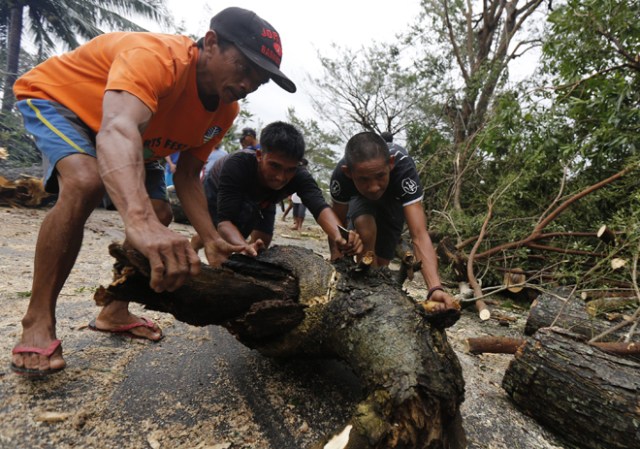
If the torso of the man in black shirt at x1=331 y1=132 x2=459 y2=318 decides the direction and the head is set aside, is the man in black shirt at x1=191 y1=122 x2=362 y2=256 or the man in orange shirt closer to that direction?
the man in orange shirt

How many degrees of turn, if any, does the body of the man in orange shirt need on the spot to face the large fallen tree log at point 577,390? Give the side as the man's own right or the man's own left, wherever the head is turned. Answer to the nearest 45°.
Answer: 0° — they already face it

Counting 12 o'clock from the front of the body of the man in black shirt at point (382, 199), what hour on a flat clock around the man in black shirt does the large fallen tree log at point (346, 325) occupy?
The large fallen tree log is roughly at 12 o'clock from the man in black shirt.

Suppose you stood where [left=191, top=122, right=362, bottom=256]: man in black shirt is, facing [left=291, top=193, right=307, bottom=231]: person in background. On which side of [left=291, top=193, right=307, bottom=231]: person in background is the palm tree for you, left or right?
left

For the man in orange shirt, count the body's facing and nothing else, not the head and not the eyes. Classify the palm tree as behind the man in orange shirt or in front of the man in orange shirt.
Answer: behind

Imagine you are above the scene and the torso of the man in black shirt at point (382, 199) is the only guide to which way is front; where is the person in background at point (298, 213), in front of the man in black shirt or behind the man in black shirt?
behind

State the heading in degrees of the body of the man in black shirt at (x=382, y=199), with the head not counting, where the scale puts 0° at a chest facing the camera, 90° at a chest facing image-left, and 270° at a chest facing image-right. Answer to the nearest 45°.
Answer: approximately 0°

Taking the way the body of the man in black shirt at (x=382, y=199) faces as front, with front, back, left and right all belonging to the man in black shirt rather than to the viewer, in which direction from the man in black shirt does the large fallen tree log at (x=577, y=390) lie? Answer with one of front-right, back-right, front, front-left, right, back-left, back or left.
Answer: front-left

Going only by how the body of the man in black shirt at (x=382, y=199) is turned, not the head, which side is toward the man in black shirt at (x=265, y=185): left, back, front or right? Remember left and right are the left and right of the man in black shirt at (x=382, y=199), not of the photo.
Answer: right

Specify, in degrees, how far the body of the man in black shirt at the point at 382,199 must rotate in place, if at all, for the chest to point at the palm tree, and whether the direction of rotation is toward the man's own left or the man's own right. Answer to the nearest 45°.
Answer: approximately 135° to the man's own right

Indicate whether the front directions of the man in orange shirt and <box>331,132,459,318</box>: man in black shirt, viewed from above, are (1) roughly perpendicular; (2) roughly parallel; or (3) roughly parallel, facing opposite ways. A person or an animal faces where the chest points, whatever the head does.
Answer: roughly perpendicular

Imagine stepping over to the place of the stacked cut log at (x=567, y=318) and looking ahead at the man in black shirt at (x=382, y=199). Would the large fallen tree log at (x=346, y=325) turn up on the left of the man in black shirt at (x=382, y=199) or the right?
left

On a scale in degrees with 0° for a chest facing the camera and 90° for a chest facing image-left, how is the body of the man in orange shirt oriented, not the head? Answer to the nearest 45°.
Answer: approximately 315°
